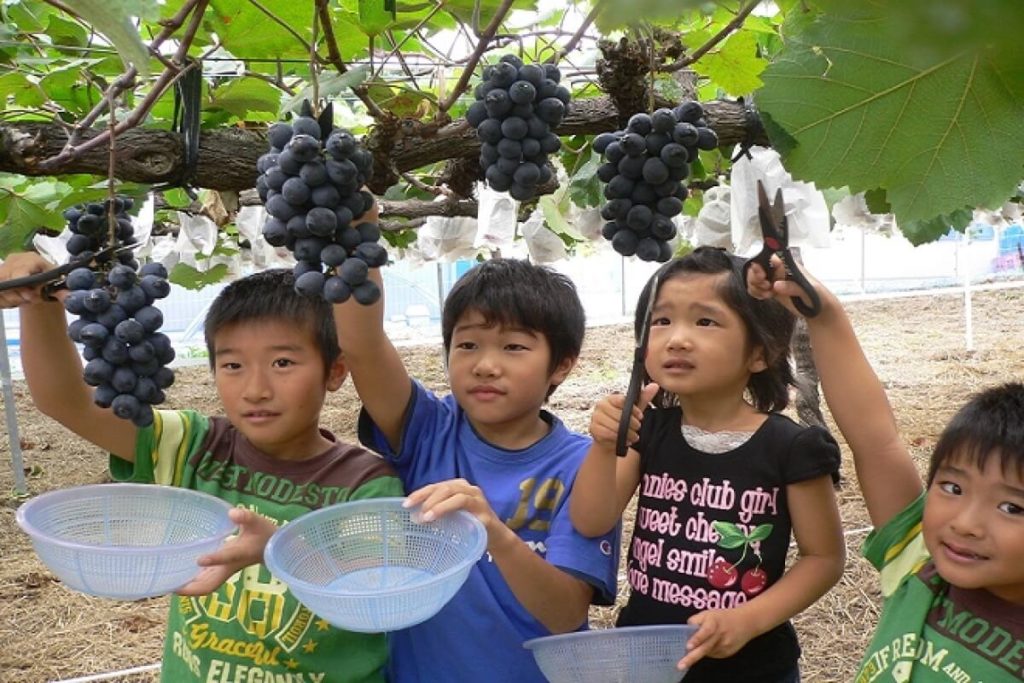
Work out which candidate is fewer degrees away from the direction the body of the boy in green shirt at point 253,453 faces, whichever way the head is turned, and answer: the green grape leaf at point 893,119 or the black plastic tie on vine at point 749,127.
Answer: the green grape leaf

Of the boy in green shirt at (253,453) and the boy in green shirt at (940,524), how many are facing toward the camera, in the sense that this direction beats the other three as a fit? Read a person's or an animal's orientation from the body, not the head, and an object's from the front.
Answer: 2

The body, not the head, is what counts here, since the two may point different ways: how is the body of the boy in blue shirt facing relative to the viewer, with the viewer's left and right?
facing the viewer and to the left of the viewer

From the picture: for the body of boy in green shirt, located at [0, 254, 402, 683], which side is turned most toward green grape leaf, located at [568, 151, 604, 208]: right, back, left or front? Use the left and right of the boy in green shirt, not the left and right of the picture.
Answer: left

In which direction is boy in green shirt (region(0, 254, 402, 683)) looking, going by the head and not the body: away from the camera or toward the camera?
toward the camera

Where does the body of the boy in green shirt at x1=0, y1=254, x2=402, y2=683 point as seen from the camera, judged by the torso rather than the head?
toward the camera

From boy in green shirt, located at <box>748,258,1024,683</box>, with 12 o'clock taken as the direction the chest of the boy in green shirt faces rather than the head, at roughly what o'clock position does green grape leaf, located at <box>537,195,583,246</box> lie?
The green grape leaf is roughly at 5 o'clock from the boy in green shirt.

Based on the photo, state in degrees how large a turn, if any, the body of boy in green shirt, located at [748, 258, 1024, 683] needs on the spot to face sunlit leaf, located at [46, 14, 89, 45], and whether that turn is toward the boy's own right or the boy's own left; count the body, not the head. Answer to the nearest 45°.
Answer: approximately 90° to the boy's own right

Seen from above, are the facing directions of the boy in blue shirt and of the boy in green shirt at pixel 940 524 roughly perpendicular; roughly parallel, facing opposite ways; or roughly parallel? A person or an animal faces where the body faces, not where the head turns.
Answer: roughly parallel

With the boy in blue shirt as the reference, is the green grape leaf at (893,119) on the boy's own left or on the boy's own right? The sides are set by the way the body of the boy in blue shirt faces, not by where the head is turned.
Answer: on the boy's own left

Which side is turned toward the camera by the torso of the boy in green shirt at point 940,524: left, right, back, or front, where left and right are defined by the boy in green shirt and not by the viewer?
front
